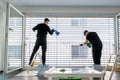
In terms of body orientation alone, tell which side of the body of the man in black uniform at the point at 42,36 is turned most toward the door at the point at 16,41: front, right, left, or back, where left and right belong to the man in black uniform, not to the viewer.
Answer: left

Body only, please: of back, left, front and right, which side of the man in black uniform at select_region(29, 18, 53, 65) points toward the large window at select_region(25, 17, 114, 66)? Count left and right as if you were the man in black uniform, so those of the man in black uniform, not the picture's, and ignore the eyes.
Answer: front

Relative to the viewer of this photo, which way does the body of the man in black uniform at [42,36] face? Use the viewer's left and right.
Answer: facing away from the viewer and to the right of the viewer

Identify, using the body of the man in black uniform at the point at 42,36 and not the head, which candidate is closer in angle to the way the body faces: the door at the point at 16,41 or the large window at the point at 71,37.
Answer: the large window
